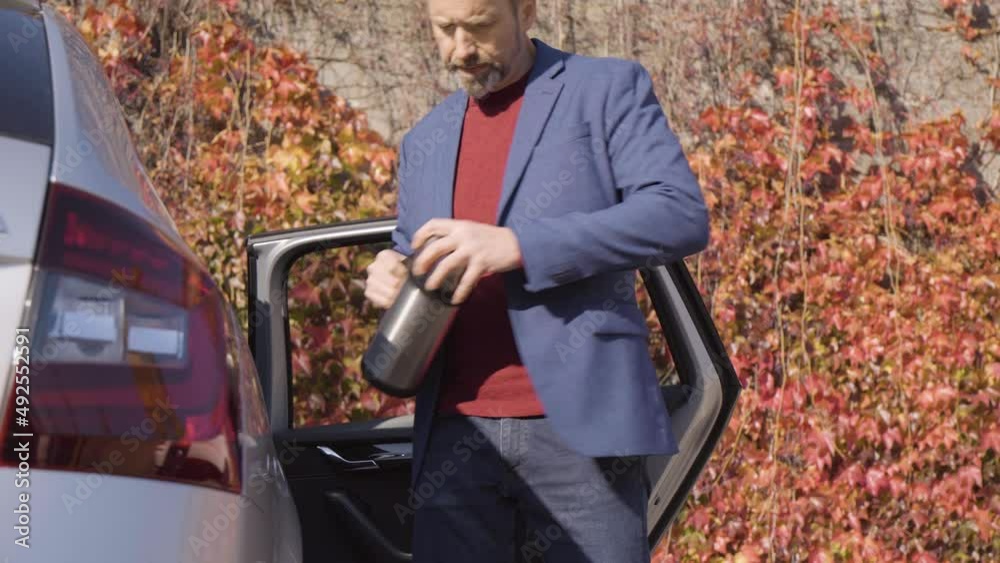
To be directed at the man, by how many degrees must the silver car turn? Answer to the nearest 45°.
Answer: approximately 45° to its right

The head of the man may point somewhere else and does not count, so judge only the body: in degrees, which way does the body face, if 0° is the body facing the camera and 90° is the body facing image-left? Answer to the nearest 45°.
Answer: approximately 45°

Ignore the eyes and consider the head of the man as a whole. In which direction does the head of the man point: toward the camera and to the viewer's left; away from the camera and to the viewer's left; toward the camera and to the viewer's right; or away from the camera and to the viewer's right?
toward the camera and to the viewer's left

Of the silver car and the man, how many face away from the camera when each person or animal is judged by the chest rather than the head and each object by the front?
1

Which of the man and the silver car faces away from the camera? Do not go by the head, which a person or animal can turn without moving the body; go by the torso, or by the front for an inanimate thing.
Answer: the silver car

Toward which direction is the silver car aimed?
away from the camera
